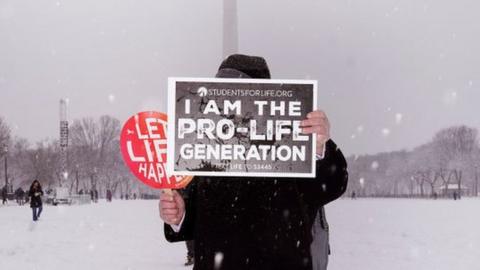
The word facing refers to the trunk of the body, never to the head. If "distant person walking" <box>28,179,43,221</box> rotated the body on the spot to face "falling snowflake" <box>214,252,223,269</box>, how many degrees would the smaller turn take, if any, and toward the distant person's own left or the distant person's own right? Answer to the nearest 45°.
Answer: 0° — they already face it

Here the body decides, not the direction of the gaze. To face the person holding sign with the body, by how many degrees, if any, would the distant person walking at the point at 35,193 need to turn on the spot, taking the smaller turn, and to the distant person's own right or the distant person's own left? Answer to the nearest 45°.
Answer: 0° — they already face them

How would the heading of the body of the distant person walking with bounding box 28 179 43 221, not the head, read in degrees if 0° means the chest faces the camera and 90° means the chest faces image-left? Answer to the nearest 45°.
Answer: approximately 0°
